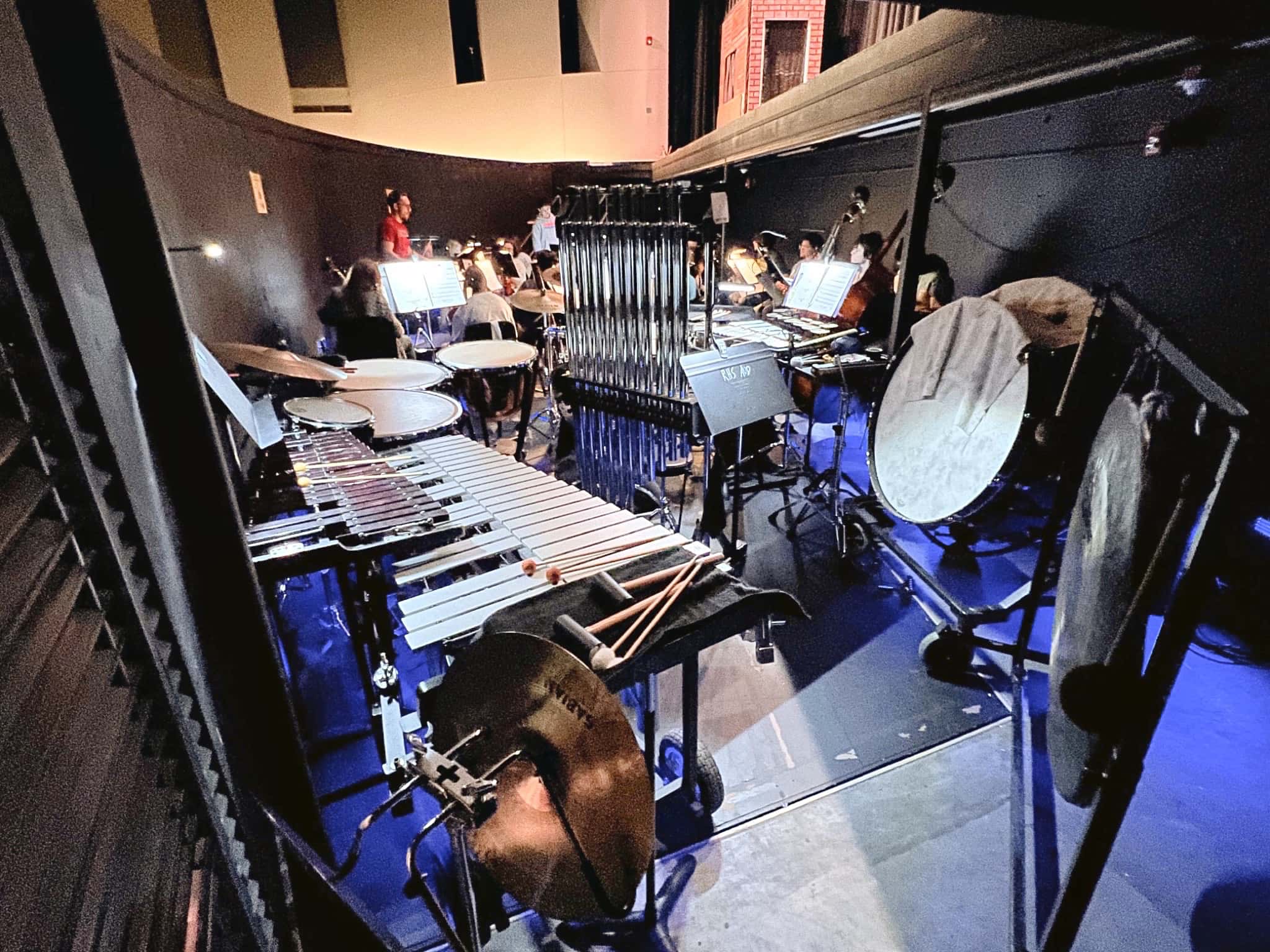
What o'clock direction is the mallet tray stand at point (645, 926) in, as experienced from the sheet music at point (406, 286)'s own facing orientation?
The mallet tray stand is roughly at 12 o'clock from the sheet music.

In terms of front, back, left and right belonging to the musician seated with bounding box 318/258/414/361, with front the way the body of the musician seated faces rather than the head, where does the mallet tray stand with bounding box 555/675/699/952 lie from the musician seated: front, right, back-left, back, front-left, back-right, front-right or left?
back

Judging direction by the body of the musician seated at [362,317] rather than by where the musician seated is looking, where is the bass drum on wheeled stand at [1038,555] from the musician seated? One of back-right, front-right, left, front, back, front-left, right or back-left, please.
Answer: back-right

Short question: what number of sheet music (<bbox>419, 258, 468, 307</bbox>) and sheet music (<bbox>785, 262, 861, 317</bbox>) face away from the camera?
0

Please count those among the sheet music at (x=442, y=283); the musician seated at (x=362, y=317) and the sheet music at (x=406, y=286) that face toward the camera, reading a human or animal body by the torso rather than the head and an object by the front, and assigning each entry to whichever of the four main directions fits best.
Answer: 2

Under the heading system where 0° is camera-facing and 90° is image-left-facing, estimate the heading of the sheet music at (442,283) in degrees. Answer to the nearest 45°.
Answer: approximately 0°

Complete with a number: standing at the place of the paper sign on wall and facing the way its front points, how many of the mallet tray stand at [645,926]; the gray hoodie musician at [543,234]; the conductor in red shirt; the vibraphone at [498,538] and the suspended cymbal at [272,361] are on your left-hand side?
2

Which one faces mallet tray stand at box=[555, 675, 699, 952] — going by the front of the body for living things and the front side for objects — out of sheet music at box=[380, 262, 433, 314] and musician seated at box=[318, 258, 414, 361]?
the sheet music

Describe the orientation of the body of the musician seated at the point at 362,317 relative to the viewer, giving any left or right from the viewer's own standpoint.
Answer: facing away from the viewer

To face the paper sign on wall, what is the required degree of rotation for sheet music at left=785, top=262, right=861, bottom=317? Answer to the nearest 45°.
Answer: approximately 45° to its right

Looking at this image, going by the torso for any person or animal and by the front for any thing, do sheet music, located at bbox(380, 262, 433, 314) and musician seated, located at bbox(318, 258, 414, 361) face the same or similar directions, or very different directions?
very different directions

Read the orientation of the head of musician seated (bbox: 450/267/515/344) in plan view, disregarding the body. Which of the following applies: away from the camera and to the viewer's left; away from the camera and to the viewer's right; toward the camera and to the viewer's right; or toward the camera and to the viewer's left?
away from the camera and to the viewer's left

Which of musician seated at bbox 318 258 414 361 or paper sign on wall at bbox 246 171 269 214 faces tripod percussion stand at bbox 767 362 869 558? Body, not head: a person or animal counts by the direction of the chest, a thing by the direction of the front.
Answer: the paper sign on wall

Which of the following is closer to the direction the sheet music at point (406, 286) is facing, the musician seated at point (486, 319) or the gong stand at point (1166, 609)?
the gong stand
